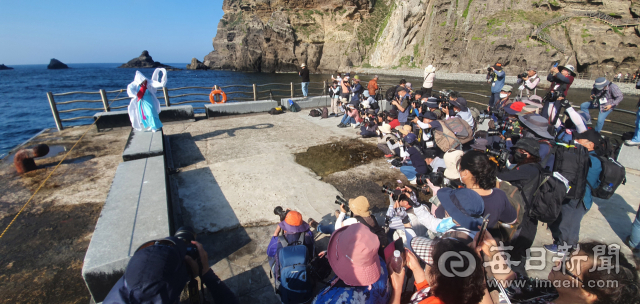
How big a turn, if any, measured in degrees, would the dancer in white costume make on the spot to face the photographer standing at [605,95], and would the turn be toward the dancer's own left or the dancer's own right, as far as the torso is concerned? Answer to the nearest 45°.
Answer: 0° — they already face them

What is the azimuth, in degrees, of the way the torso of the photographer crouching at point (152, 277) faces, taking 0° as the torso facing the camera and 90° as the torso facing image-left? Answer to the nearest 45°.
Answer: approximately 225°

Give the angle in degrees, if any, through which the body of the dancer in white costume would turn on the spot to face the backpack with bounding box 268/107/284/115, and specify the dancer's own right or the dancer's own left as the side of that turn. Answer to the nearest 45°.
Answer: approximately 90° to the dancer's own left

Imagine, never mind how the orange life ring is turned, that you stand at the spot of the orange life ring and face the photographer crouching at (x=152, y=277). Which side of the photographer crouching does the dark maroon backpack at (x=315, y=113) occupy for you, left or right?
left

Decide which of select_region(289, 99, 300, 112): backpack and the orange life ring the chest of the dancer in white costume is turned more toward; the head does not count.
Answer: the backpack

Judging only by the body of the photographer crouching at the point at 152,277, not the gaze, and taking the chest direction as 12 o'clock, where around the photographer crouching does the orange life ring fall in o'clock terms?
The orange life ring is roughly at 11 o'clock from the photographer crouching.

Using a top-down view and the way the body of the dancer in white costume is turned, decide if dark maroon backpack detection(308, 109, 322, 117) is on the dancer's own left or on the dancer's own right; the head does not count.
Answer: on the dancer's own left
